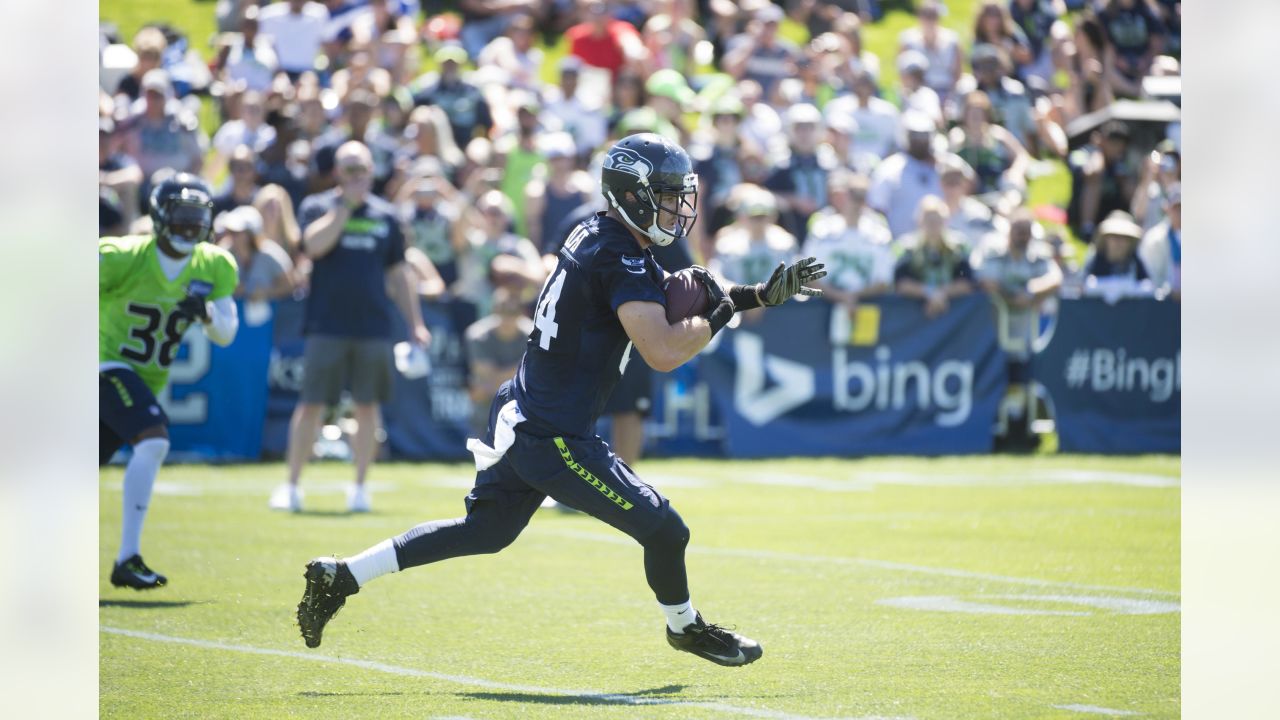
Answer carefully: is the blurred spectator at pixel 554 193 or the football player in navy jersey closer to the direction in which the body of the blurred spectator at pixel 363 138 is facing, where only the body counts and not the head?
the football player in navy jersey

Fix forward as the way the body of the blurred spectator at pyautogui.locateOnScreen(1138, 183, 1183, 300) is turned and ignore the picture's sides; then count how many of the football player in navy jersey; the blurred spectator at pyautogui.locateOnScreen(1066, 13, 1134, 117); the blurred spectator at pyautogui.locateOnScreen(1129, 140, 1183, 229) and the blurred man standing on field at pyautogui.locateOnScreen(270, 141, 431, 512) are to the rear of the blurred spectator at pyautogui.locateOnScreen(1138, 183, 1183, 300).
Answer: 2

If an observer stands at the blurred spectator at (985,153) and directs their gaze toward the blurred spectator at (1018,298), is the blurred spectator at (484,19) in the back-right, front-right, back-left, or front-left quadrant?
back-right

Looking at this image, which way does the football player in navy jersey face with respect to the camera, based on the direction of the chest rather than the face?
to the viewer's right

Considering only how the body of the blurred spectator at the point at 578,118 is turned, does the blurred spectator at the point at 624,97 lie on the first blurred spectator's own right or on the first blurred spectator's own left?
on the first blurred spectator's own left

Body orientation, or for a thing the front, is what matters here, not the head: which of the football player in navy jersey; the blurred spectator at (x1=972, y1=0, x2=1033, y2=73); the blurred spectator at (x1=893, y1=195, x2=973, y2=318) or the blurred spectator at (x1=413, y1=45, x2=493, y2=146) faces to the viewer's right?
the football player in navy jersey

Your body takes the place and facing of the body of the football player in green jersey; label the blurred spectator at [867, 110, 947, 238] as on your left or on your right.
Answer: on your left

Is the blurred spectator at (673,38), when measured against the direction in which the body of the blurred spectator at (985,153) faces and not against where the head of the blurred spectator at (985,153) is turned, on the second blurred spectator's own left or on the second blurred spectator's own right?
on the second blurred spectator's own right

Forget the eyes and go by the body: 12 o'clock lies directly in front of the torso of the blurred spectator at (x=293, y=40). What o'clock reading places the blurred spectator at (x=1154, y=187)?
the blurred spectator at (x=1154, y=187) is roughly at 10 o'clock from the blurred spectator at (x=293, y=40).
